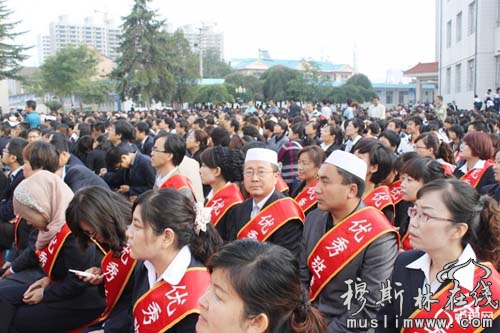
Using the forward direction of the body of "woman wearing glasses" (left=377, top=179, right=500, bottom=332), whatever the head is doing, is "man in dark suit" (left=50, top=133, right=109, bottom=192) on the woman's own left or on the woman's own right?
on the woman's own right

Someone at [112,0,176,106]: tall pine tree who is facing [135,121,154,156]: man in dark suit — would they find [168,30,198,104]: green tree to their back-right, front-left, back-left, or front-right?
back-left
